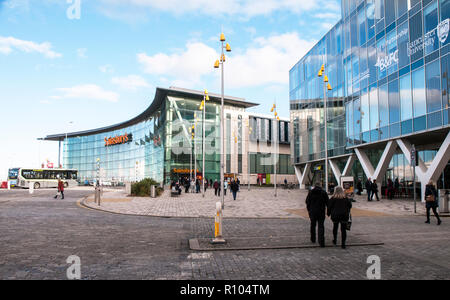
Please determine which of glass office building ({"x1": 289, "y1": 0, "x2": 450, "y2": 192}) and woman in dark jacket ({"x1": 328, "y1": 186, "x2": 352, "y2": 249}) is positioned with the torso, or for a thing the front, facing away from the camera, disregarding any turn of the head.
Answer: the woman in dark jacket

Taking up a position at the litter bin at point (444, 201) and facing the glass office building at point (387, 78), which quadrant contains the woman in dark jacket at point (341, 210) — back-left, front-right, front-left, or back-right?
back-left

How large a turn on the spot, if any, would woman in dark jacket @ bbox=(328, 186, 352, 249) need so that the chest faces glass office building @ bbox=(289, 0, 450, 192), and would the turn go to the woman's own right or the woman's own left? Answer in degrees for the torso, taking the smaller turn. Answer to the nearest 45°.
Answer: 0° — they already face it

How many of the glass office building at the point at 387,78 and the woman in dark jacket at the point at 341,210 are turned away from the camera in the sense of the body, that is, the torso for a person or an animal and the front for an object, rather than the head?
1

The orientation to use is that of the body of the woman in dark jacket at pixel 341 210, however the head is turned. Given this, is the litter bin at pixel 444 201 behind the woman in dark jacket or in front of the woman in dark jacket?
in front

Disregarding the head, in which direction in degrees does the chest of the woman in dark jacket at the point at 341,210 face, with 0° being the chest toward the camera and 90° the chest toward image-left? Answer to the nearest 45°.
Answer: approximately 180°

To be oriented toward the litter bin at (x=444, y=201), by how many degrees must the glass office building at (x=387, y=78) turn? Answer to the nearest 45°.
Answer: approximately 45° to its left

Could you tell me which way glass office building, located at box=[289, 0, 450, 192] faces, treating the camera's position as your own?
facing the viewer and to the left of the viewer

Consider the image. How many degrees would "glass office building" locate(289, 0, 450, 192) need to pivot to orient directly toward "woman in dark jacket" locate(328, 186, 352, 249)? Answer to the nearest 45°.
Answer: approximately 45° to its left
